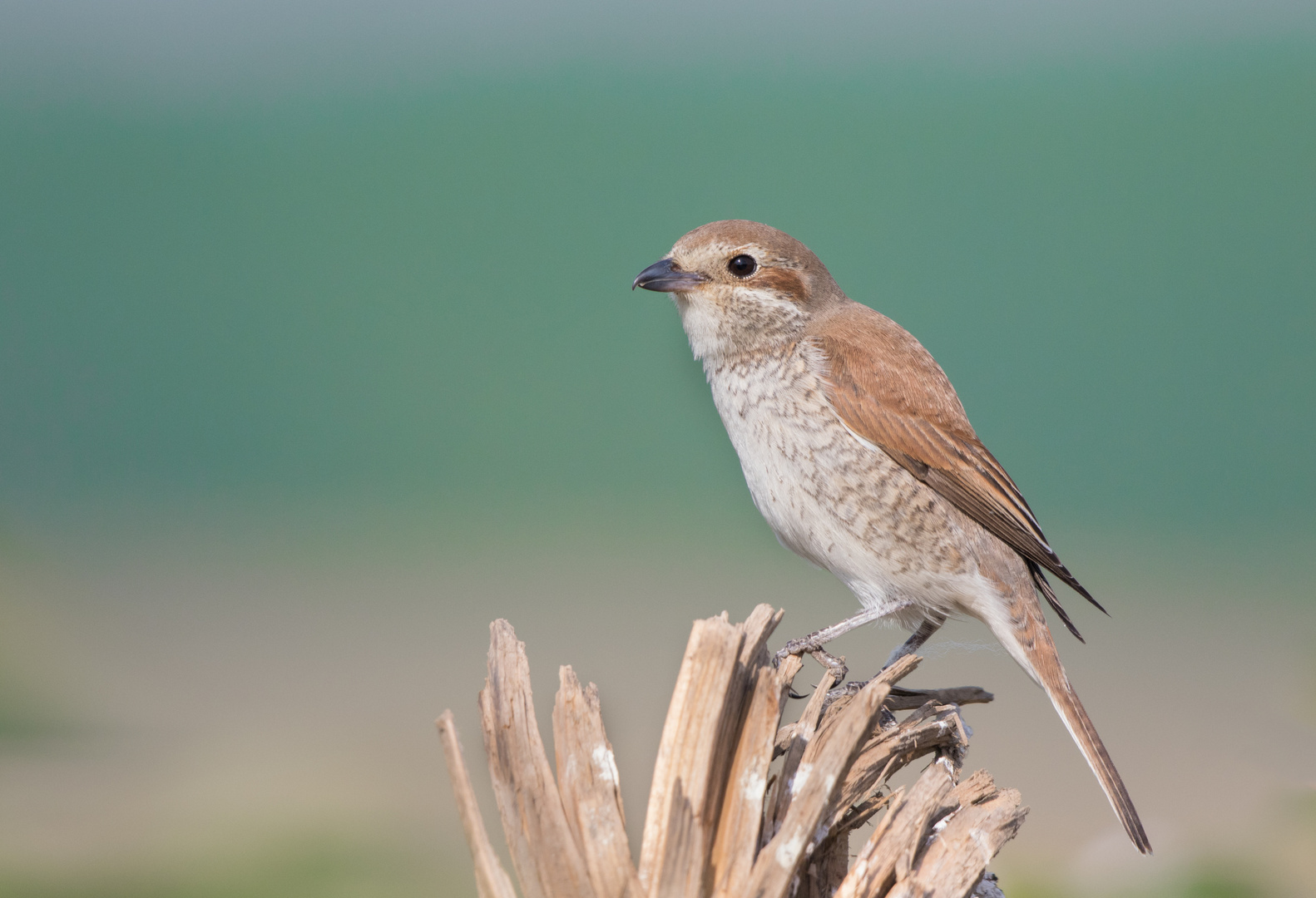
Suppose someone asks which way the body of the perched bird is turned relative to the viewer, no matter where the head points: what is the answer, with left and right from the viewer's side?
facing to the left of the viewer
